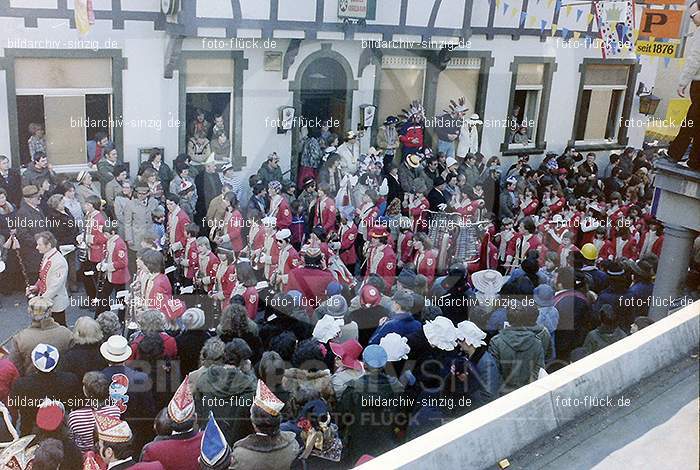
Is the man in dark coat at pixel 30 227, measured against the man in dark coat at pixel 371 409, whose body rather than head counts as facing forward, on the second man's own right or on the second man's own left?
on the second man's own left

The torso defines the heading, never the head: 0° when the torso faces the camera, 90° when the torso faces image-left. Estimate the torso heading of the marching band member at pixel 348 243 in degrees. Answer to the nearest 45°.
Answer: approximately 45°

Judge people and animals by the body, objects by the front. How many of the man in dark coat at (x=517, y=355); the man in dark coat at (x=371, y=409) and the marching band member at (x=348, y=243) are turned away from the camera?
2

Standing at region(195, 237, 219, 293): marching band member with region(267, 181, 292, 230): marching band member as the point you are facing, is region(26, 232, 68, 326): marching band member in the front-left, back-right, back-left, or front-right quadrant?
back-left

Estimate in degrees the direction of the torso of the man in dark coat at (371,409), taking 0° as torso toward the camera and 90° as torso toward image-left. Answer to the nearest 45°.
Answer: approximately 180°

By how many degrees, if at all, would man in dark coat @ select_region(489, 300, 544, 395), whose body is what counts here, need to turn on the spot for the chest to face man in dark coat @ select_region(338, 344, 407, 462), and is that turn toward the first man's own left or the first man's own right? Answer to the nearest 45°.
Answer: approximately 135° to the first man's own left

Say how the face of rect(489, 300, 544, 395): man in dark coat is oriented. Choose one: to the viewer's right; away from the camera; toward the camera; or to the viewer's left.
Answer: away from the camera

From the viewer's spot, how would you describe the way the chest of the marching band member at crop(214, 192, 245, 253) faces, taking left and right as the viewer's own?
facing to the left of the viewer

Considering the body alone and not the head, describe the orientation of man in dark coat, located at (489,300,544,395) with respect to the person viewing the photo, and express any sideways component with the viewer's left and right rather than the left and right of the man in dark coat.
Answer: facing away from the viewer

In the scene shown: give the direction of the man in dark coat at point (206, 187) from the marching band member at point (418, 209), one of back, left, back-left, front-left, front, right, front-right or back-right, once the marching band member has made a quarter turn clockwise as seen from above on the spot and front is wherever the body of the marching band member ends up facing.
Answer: front-left

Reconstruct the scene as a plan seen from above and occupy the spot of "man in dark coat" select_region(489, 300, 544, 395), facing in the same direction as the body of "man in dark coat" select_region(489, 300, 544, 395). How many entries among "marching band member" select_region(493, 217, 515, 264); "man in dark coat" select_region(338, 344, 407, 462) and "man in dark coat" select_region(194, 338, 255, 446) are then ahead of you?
1

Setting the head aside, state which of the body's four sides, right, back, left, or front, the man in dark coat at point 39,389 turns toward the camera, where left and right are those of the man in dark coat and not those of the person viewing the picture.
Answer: back
